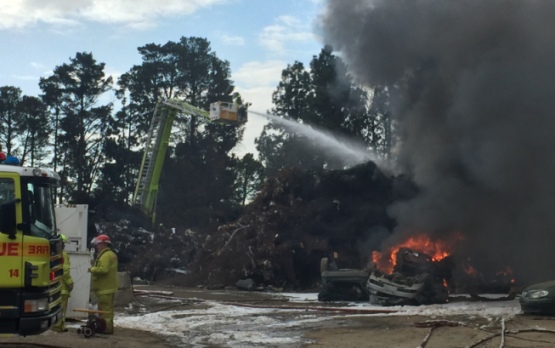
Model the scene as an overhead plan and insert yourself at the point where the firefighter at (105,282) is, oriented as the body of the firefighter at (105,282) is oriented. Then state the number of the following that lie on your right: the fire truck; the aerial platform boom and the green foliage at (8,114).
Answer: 2

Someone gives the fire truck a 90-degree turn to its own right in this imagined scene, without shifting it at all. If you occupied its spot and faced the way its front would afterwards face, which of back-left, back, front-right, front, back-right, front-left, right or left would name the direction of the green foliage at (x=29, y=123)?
back-right

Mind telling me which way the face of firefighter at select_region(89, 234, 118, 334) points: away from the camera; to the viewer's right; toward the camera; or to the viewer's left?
to the viewer's left

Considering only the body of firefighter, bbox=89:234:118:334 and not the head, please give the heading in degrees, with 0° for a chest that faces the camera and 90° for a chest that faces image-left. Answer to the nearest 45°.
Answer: approximately 90°

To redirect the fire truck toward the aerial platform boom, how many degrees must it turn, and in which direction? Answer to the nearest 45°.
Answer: approximately 135° to its left

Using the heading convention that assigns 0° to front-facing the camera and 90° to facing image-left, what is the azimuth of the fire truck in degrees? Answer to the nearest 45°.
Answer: approximately 315°

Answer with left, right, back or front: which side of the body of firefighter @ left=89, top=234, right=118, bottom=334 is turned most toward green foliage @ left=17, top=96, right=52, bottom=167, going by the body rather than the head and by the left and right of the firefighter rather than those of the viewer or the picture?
right

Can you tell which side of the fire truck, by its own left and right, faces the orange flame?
left

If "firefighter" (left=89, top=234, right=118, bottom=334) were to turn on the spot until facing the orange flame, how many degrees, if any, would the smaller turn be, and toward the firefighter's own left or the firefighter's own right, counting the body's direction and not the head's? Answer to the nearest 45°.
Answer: approximately 135° to the firefighter's own right

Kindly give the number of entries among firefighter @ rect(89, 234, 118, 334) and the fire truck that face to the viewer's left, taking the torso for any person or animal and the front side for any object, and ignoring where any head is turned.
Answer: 1
